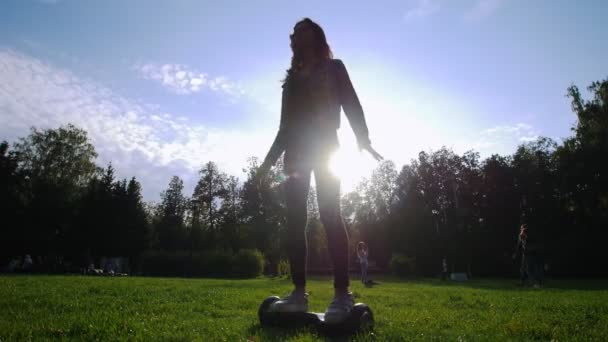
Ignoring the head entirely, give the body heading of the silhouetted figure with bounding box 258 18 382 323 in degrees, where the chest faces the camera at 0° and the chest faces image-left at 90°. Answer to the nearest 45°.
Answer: approximately 45°

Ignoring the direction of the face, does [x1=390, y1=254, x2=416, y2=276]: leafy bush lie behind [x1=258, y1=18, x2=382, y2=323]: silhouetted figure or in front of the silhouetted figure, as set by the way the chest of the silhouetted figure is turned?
behind
